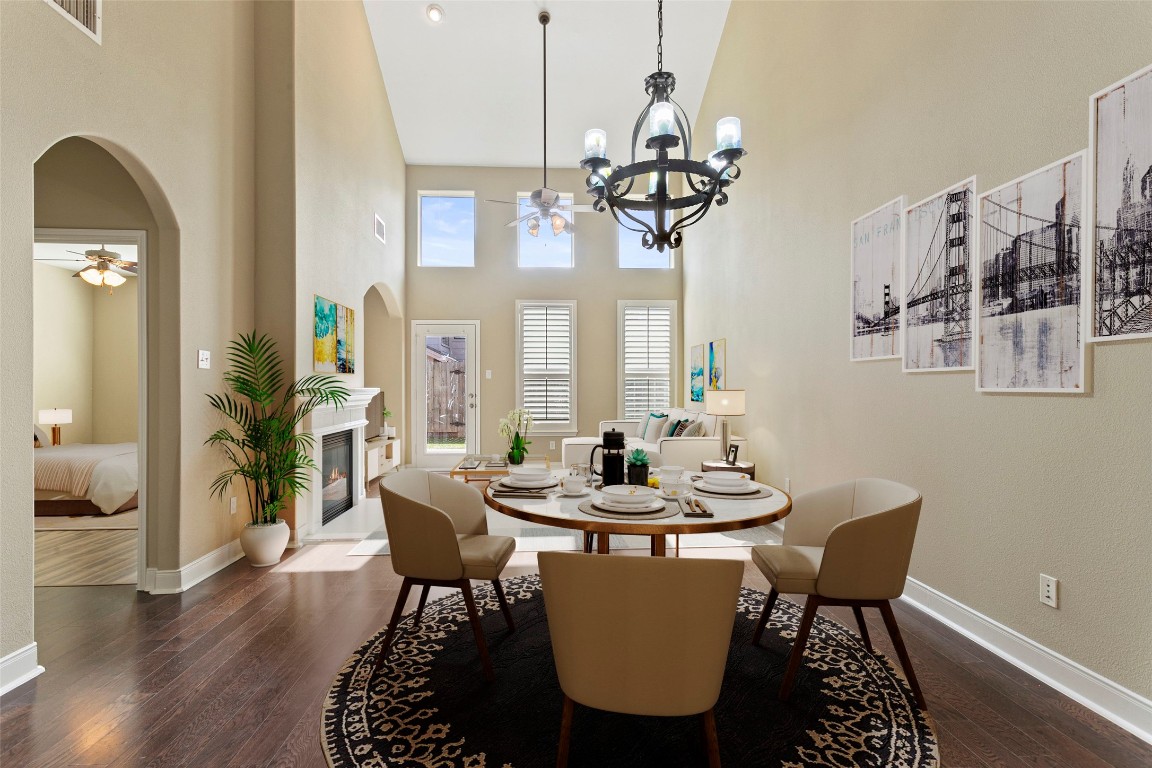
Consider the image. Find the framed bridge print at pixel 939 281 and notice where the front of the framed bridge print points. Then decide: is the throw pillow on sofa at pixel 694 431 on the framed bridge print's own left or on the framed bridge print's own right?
on the framed bridge print's own right

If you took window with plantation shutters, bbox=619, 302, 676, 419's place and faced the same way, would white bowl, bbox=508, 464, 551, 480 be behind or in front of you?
in front

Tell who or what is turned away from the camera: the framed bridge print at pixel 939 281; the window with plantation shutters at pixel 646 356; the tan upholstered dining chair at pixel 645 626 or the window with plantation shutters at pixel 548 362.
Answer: the tan upholstered dining chair

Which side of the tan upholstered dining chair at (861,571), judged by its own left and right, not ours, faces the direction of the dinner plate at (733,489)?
front

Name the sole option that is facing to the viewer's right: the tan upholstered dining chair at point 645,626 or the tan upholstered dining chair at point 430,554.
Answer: the tan upholstered dining chair at point 430,554

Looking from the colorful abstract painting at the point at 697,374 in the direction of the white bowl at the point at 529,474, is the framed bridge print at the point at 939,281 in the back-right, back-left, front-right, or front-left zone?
front-left

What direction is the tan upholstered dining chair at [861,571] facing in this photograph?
to the viewer's left

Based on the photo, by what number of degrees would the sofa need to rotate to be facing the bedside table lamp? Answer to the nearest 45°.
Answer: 0° — it already faces it

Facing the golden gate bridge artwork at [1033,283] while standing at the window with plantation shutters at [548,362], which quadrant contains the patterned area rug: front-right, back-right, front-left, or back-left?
front-right

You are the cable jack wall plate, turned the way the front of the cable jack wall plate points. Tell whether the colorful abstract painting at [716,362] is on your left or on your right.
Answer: on your right

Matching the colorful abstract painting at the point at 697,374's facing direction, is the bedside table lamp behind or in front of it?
in front

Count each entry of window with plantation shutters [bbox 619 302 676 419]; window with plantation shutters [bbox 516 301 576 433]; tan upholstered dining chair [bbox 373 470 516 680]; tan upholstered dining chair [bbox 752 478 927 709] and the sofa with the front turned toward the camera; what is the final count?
2

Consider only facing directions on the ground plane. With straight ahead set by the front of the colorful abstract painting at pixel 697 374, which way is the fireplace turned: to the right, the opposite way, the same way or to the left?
the opposite way

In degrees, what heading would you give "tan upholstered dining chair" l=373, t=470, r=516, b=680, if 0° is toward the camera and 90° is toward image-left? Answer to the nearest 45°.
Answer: approximately 270°

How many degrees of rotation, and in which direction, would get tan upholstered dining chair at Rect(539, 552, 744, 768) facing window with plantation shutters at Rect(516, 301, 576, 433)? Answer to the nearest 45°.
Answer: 0° — it already faces it

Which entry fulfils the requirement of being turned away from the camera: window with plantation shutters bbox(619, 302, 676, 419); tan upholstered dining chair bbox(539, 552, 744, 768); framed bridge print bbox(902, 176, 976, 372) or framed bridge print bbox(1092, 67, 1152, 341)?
the tan upholstered dining chair

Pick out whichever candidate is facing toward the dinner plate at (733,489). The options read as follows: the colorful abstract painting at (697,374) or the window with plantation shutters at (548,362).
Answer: the window with plantation shutters
